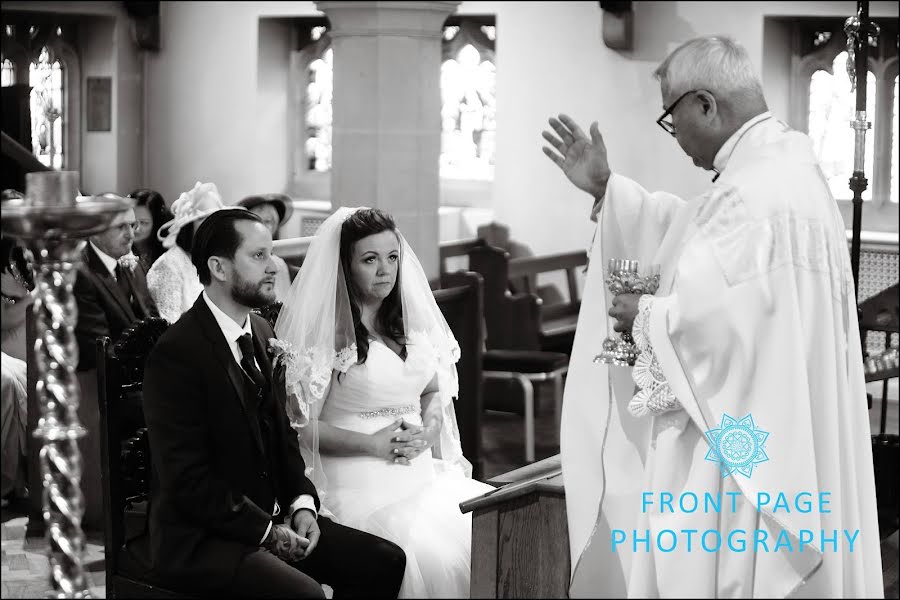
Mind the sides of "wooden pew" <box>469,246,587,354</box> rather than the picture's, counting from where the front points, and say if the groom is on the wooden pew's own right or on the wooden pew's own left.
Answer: on the wooden pew's own right

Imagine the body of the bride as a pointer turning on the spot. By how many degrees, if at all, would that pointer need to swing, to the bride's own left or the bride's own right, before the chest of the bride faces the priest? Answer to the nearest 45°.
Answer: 0° — they already face them

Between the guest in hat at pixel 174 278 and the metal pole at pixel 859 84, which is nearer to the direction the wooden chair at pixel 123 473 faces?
the metal pole

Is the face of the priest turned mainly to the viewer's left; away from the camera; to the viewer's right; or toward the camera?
to the viewer's left

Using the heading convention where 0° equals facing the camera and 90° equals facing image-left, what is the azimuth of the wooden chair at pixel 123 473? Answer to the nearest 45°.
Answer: approximately 315°

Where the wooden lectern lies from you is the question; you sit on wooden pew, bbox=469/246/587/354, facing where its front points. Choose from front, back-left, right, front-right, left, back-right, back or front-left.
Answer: front-right

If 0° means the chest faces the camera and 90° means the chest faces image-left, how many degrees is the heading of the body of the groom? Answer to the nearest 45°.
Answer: approximately 315°

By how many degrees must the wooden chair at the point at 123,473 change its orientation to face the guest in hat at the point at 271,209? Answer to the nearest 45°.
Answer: approximately 135° to its left

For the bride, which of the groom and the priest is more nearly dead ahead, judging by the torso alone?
the priest

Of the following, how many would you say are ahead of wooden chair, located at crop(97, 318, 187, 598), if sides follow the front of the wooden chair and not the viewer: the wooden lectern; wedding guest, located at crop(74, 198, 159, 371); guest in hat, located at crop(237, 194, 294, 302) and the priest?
2

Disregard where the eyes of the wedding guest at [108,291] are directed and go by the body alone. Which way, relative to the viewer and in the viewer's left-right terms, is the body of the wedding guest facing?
facing the viewer and to the right of the viewer

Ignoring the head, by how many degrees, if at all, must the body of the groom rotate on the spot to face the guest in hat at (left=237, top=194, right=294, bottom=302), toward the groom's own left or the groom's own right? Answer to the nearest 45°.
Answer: approximately 135° to the groom's own left
